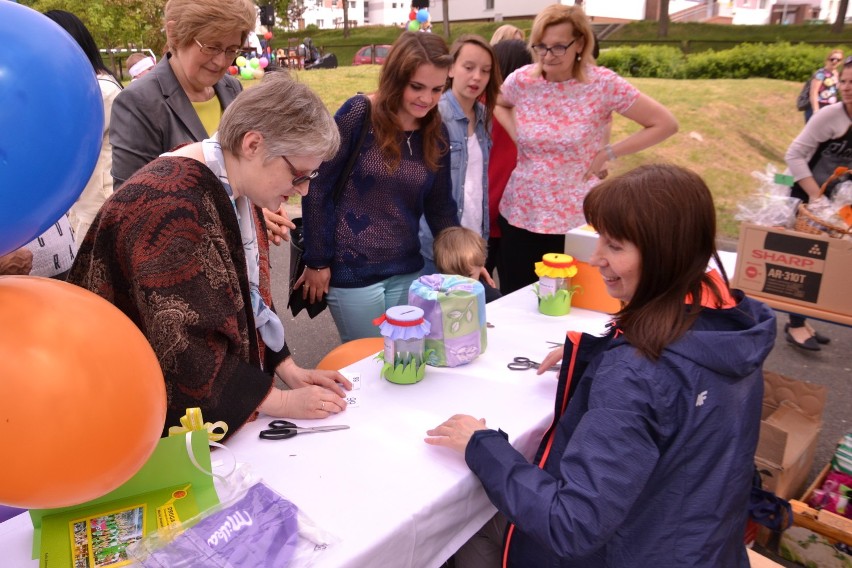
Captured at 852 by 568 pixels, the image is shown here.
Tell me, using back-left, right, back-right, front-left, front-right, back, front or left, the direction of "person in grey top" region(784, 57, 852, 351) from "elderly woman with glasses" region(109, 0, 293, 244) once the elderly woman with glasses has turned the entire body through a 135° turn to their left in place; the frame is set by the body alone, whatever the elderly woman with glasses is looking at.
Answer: right

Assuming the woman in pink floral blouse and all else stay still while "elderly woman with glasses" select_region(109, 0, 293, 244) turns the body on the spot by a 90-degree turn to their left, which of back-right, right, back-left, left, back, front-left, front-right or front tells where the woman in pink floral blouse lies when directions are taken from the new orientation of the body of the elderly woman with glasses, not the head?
front-right

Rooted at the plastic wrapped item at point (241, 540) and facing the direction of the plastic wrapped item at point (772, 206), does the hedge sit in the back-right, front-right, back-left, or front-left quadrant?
front-left

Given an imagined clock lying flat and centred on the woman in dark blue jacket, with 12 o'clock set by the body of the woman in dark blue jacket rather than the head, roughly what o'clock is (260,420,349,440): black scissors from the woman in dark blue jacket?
The black scissors is roughly at 12 o'clock from the woman in dark blue jacket.

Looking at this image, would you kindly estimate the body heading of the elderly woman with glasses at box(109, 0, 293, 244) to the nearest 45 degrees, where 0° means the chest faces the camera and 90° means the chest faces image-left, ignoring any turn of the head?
approximately 315°

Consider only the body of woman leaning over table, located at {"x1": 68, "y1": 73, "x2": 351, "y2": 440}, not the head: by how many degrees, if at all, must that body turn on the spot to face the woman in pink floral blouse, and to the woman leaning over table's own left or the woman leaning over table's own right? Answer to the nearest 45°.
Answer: approximately 45° to the woman leaning over table's own left

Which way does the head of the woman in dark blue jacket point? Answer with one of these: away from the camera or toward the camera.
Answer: toward the camera

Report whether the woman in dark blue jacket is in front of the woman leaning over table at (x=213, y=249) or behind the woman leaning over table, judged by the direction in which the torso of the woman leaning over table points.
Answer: in front

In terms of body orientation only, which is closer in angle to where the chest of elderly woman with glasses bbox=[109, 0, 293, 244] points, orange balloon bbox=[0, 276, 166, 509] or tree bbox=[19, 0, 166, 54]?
the orange balloon

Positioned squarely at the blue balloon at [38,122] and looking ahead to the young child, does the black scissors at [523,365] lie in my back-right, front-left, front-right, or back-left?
front-right

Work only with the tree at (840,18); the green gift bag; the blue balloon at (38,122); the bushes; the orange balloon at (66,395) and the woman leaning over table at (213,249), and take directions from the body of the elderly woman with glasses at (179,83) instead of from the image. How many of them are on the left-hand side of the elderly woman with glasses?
2

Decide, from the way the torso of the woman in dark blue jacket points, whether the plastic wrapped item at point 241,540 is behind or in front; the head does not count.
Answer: in front

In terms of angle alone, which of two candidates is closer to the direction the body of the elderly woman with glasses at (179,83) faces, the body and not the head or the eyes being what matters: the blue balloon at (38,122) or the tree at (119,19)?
the blue balloon

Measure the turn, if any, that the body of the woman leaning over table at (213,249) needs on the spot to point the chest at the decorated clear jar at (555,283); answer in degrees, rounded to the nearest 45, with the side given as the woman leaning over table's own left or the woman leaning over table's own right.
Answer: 0° — they already face it

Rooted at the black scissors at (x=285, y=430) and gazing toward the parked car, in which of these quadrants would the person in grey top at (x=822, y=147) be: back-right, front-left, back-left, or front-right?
front-right

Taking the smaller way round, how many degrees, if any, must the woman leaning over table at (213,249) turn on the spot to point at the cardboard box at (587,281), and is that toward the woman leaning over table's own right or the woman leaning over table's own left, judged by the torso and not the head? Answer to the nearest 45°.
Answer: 0° — they already face it

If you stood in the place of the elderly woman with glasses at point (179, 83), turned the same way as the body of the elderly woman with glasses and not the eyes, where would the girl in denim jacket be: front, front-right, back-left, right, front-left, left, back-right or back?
front-left

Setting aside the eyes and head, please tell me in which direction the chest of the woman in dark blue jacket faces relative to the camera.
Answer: to the viewer's left

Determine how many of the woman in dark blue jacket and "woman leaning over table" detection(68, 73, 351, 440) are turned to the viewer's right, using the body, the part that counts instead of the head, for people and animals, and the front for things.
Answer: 1

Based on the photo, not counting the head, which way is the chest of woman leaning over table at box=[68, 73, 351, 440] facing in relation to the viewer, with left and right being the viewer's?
facing to the right of the viewer
